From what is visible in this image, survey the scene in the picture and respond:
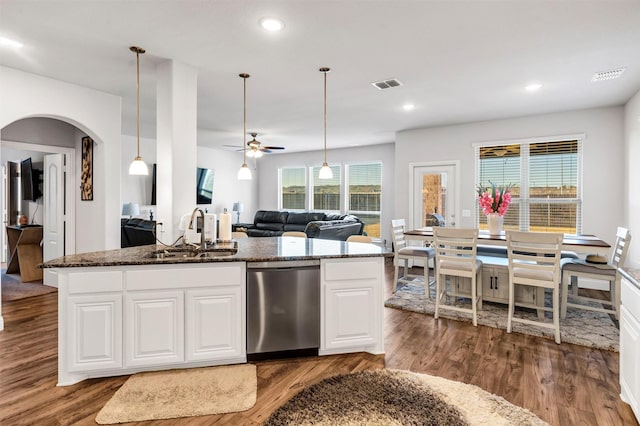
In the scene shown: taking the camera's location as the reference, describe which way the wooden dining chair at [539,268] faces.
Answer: facing away from the viewer

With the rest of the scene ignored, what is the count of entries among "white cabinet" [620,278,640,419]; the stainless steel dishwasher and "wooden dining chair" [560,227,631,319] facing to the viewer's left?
2

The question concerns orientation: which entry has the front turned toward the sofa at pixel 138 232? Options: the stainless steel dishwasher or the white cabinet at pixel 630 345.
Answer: the white cabinet

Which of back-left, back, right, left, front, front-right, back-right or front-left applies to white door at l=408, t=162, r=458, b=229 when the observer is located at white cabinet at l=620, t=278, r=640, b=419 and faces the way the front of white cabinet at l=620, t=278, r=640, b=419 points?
front-right

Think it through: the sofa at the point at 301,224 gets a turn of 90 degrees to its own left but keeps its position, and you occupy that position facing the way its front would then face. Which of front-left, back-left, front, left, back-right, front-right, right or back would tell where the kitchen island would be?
front-right

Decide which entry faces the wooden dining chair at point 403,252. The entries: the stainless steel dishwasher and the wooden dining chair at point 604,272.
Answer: the wooden dining chair at point 604,272

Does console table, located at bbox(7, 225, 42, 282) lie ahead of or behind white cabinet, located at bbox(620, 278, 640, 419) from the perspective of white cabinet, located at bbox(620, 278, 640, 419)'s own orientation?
ahead

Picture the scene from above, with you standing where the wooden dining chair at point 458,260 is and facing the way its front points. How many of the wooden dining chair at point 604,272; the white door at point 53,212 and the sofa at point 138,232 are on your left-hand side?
2

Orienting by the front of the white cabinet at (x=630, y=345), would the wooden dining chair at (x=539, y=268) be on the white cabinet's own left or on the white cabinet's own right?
on the white cabinet's own right

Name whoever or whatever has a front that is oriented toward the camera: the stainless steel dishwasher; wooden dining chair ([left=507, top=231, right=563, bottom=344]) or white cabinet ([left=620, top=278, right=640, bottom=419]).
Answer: the stainless steel dishwasher

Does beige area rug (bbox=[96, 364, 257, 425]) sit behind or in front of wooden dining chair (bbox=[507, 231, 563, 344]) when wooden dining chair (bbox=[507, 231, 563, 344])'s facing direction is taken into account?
behind

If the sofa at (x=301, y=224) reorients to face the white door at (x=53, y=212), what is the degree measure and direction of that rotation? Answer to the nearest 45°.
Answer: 0° — it already faces it

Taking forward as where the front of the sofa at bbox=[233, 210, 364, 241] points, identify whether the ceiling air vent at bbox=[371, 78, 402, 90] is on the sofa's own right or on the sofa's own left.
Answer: on the sofa's own left

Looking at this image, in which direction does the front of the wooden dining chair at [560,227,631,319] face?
to the viewer's left

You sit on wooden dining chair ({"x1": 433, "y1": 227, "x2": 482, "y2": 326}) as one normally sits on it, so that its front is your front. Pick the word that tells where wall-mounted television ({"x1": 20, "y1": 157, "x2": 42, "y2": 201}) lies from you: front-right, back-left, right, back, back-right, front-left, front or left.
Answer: left

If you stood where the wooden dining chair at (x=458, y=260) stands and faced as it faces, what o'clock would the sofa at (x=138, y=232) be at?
The sofa is roughly at 9 o'clock from the wooden dining chair.

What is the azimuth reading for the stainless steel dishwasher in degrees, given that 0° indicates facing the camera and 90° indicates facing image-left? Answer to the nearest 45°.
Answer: approximately 0°

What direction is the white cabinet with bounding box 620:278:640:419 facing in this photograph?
to the viewer's left
